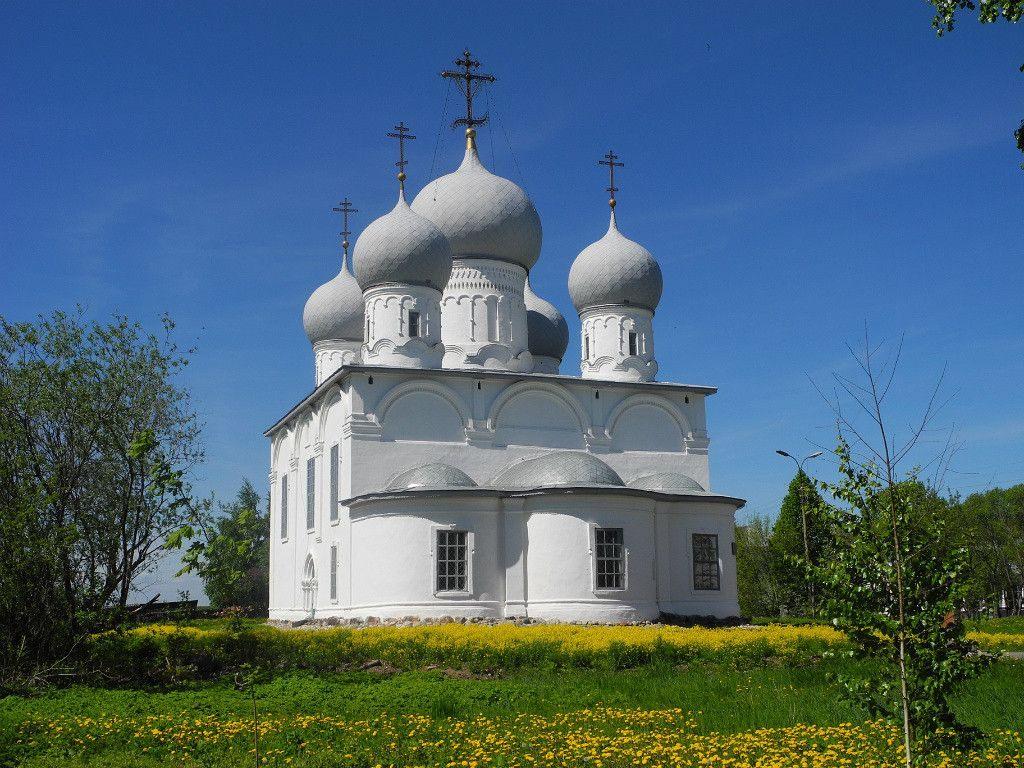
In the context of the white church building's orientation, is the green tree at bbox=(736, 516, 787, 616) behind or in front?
in front

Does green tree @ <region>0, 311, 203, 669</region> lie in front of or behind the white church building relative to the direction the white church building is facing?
behind

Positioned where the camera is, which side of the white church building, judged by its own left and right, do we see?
back
